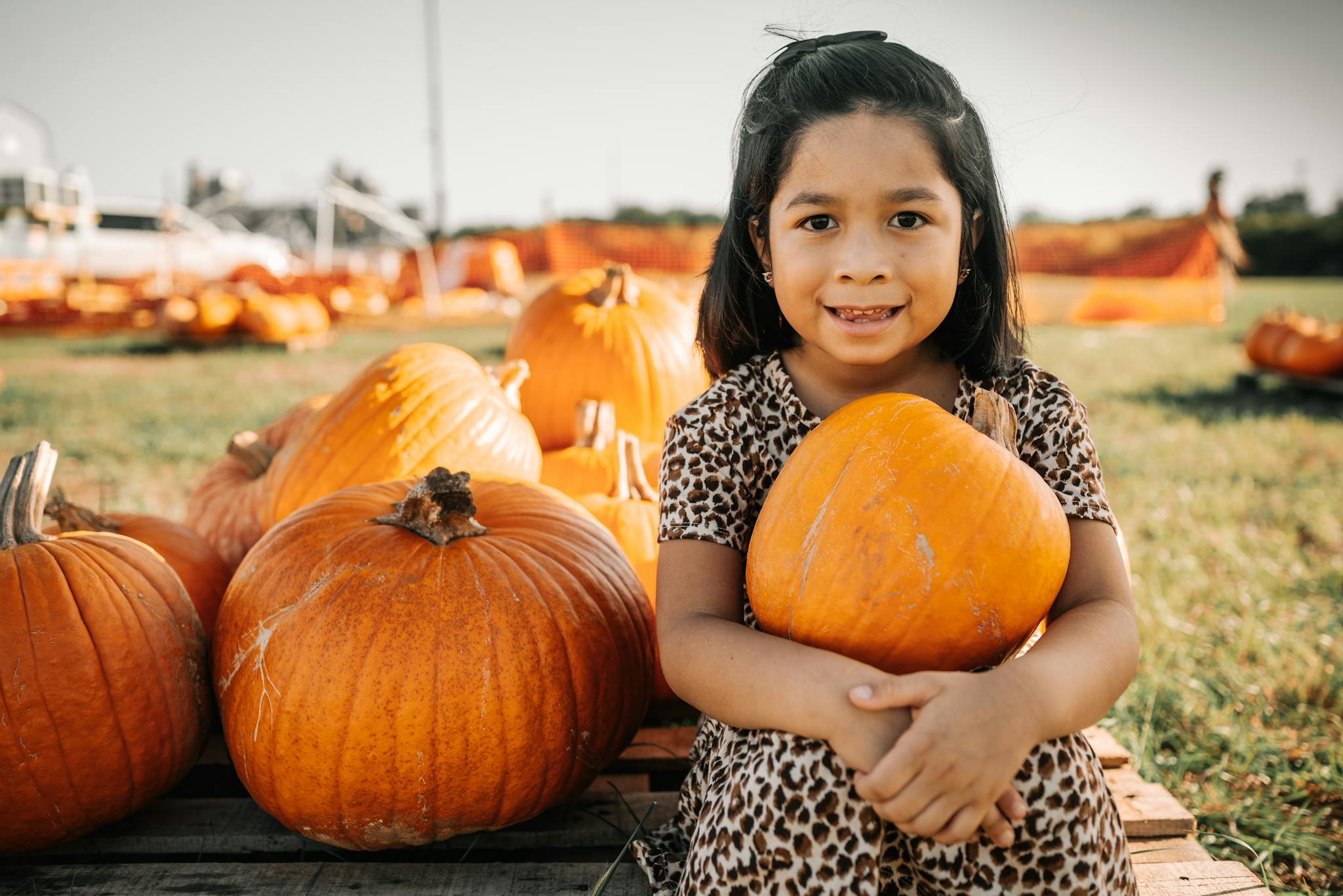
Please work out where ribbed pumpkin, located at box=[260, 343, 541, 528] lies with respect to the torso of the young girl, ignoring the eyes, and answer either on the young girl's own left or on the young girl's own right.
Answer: on the young girl's own right

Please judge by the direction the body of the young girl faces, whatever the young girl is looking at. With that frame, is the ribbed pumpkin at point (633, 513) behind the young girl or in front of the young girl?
behind

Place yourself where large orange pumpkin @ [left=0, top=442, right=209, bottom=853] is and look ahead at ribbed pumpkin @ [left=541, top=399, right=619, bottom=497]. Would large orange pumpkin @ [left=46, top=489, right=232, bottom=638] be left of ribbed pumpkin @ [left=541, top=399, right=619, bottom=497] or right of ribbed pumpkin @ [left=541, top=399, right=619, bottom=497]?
left

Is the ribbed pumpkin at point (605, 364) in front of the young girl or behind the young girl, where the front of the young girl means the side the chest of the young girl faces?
behind

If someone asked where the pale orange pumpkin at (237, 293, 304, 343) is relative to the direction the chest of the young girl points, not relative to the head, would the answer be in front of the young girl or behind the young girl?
behind

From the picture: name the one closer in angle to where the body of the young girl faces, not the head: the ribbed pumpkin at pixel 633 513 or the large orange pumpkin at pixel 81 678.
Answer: the large orange pumpkin

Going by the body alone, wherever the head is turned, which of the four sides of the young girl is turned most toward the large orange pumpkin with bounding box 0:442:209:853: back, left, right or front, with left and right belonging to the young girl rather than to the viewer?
right

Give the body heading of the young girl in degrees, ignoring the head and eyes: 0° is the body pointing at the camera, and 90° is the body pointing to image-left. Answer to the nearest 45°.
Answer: approximately 0°

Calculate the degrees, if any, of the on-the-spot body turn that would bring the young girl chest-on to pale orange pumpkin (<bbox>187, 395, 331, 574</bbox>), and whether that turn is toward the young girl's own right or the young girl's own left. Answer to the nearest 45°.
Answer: approximately 135° to the young girl's own right
